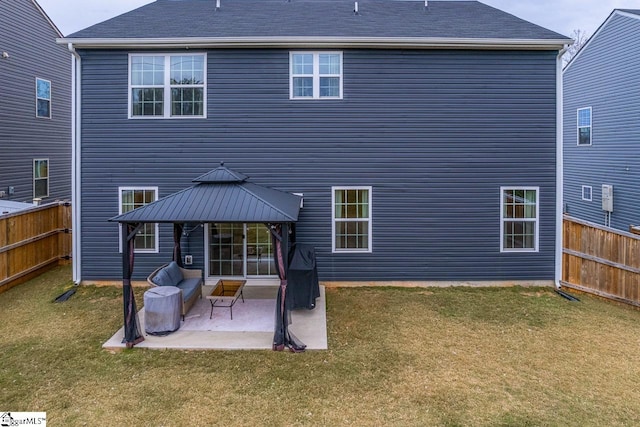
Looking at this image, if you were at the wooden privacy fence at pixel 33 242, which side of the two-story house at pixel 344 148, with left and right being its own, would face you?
left

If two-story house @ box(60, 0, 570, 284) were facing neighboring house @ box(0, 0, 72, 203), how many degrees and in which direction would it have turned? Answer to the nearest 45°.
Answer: approximately 45° to its left

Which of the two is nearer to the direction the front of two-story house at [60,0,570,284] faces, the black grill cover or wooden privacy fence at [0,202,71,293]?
the wooden privacy fence

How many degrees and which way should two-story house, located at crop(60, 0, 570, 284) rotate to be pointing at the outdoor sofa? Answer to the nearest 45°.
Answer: approximately 135° to its left

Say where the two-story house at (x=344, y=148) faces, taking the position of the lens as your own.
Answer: facing away from the viewer
